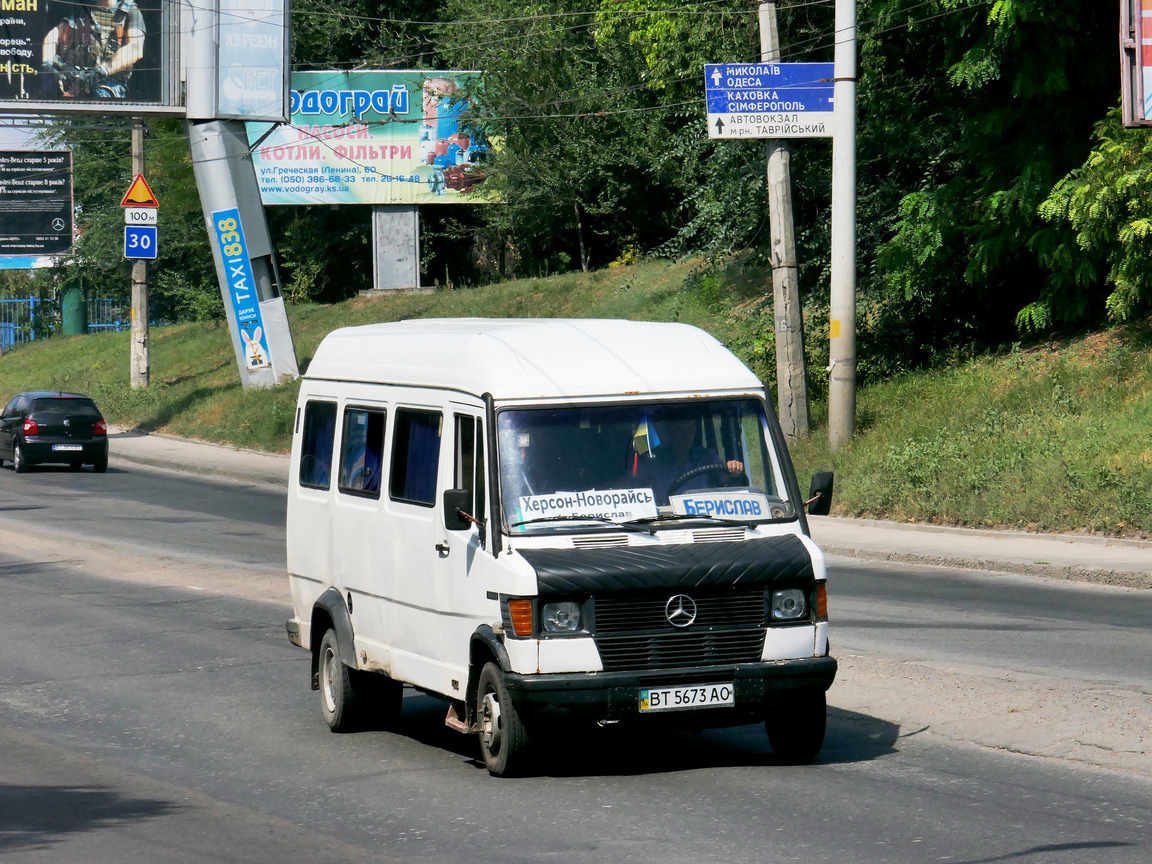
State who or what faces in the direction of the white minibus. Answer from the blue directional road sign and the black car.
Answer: the blue directional road sign

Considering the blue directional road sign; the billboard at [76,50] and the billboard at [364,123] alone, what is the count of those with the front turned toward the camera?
3

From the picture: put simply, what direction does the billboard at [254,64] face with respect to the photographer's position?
facing the viewer

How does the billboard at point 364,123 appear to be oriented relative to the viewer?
toward the camera

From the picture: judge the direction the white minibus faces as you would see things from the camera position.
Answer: facing the viewer and to the right of the viewer

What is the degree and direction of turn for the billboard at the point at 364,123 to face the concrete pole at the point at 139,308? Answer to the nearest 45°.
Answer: approximately 45° to its right

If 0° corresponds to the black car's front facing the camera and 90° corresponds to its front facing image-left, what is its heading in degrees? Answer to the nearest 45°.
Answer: approximately 135°

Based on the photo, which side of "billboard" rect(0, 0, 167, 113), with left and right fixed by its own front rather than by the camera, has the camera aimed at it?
front

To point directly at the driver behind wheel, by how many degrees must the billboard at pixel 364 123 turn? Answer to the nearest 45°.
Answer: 0° — it already faces them

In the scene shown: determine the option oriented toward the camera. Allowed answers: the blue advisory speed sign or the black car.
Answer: the blue advisory speed sign
